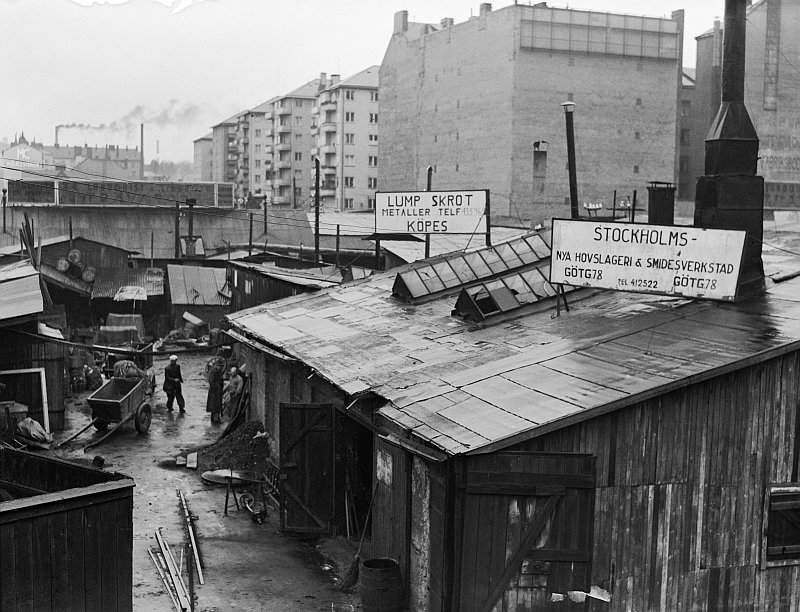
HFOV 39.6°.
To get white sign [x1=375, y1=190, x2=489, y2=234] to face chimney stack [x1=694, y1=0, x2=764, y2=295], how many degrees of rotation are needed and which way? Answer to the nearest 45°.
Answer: approximately 45° to its left

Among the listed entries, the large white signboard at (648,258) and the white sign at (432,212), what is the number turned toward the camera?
2

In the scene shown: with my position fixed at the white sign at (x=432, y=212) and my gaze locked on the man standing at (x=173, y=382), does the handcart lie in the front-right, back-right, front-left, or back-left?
front-left

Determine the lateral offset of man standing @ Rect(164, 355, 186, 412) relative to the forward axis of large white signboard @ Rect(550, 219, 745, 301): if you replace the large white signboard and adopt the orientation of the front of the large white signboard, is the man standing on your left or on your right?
on your right

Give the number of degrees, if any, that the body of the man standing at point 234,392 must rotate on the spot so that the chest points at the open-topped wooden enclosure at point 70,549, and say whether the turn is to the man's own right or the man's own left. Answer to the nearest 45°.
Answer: approximately 45° to the man's own left

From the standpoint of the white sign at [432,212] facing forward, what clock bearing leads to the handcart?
The handcart is roughly at 1 o'clock from the white sign.

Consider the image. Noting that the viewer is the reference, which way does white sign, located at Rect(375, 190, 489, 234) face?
facing the viewer

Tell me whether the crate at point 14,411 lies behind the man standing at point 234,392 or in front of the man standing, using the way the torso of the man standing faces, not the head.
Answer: in front

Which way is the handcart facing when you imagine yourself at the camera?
facing the viewer and to the left of the viewer

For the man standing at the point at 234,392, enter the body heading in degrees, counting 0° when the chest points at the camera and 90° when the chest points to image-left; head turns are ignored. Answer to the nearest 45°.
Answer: approximately 45°

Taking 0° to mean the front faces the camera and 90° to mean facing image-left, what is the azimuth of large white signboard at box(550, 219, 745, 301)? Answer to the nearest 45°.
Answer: approximately 0°

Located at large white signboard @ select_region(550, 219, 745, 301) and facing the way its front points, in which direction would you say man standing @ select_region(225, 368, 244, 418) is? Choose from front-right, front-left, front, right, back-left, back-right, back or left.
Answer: back-right
